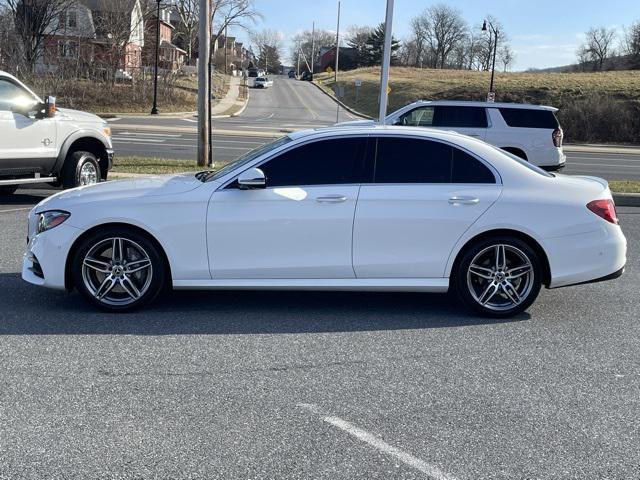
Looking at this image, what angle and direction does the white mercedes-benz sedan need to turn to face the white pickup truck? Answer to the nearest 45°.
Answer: approximately 45° to its right

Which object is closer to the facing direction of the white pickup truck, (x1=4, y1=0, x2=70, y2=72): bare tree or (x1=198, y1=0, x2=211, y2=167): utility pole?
the utility pole

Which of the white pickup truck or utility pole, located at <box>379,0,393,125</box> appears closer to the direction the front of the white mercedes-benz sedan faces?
the white pickup truck

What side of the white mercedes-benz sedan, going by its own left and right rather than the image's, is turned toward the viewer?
left

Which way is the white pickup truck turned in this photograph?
to the viewer's right

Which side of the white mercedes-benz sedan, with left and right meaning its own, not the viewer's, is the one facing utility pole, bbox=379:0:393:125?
right

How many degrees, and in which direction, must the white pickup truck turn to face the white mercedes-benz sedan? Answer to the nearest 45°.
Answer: approximately 90° to its right

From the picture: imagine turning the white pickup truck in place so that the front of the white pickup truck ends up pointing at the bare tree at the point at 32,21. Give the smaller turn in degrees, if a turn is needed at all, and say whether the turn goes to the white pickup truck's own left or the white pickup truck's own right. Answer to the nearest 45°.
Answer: approximately 90° to the white pickup truck's own left

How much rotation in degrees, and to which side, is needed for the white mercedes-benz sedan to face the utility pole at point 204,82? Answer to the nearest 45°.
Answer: approximately 90° to its right

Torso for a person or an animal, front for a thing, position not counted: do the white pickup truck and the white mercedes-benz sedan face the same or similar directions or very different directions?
very different directions

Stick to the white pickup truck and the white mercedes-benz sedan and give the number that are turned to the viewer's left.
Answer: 1

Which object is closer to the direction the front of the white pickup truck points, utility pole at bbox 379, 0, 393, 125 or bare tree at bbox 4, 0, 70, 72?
the utility pole
